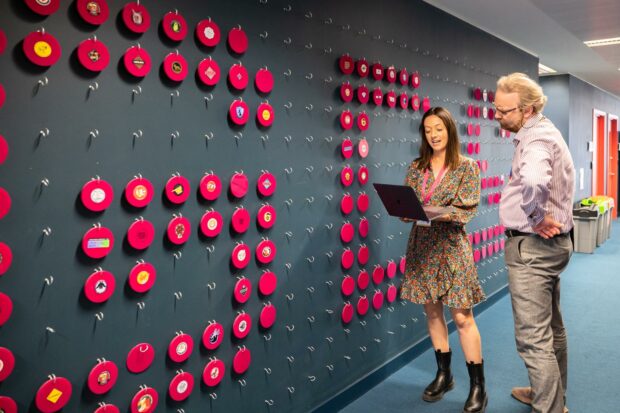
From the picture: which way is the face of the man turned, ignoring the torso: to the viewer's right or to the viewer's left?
to the viewer's left

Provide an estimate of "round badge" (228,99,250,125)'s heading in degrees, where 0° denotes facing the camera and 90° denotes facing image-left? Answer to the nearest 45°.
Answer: approximately 315°

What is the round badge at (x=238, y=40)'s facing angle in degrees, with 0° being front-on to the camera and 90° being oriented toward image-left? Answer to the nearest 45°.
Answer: approximately 315°

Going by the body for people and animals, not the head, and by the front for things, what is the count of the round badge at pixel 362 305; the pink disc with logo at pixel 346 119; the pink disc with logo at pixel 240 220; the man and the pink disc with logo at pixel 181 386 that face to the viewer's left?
1

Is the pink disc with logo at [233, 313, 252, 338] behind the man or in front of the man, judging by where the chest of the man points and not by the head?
in front

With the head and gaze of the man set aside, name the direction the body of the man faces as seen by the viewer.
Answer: to the viewer's left

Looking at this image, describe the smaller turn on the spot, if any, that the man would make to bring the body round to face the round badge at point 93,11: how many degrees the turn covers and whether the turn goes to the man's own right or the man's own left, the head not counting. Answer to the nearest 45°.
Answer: approximately 45° to the man's own left

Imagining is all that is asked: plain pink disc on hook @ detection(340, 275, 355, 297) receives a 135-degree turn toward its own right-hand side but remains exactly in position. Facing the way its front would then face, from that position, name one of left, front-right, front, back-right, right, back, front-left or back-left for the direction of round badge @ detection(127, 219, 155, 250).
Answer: front-left

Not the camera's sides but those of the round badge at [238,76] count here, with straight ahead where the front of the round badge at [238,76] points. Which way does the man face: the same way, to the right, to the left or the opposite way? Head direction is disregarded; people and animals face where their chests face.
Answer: the opposite way

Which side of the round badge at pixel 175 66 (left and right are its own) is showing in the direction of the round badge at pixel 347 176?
left

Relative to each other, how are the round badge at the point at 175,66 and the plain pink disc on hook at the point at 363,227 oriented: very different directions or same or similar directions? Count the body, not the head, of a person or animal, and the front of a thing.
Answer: same or similar directions
